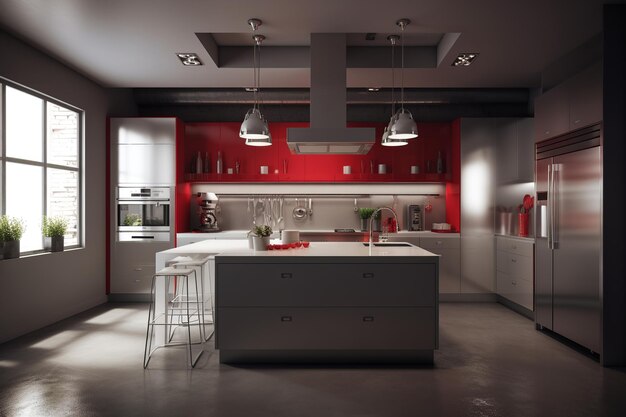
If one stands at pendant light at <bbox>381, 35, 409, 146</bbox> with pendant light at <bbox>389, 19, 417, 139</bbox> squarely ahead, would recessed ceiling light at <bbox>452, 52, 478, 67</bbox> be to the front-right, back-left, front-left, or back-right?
back-left

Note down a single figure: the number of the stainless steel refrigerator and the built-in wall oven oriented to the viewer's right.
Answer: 0

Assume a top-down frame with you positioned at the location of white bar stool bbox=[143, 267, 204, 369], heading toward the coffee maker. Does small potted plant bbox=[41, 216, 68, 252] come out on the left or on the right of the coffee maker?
left

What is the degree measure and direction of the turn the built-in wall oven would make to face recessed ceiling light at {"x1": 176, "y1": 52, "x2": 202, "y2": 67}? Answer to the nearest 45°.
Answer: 0° — it already faces it

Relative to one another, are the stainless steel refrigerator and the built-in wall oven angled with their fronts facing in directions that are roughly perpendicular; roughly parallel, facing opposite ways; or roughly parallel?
roughly perpendicular

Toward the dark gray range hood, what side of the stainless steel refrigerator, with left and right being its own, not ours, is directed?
front

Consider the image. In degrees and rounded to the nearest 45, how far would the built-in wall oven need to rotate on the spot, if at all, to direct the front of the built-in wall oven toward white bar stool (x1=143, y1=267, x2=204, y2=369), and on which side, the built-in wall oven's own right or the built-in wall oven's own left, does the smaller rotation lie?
0° — it already faces it

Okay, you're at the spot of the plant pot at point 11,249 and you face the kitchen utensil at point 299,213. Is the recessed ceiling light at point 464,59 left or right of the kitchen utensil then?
right

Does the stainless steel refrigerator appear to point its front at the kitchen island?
yes

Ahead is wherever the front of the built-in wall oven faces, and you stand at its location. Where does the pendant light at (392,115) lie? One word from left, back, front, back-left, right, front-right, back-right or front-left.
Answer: front-left

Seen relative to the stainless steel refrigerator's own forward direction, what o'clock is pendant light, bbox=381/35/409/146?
The pendant light is roughly at 1 o'clock from the stainless steel refrigerator.

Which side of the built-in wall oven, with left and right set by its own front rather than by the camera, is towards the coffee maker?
left

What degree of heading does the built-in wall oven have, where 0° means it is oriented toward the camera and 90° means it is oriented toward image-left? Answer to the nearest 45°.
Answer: approximately 0°

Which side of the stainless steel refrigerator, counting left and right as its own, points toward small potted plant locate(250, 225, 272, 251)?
front

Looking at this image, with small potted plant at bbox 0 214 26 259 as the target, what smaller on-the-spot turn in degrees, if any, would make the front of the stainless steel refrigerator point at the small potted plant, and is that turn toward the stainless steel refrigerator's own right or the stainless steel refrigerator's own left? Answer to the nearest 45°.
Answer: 0° — it already faces it

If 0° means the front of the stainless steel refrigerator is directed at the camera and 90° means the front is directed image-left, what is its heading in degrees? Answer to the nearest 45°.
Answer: approximately 45°
